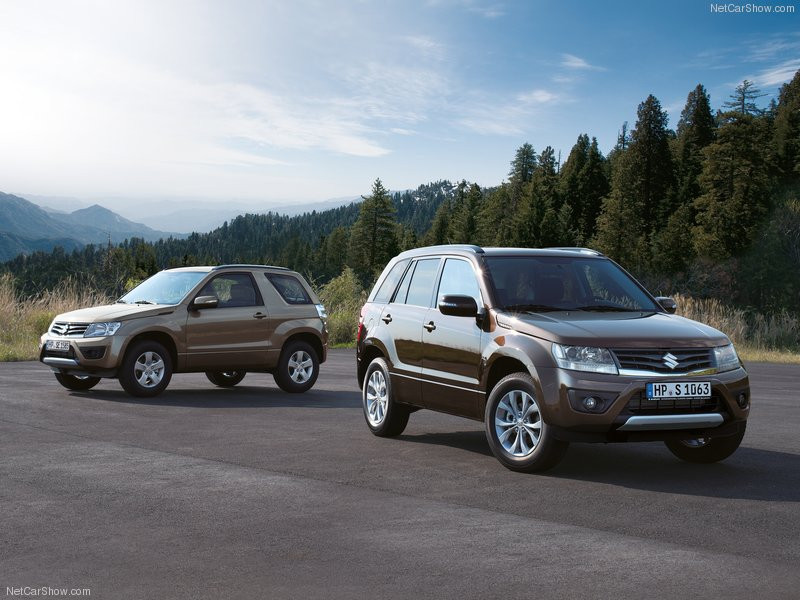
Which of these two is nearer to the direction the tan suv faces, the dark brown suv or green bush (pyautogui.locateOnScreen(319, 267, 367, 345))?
the dark brown suv

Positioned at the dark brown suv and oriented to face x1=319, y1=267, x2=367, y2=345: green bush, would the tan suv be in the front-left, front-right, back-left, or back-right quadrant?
front-left

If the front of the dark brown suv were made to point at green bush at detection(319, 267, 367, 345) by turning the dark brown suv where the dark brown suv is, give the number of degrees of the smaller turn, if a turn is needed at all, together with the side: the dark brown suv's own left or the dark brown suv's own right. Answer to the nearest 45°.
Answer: approximately 135° to the dark brown suv's own left

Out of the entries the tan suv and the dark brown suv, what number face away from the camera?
0

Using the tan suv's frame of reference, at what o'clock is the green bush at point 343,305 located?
The green bush is roughly at 5 o'clock from the tan suv.

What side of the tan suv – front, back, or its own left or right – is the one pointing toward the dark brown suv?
left

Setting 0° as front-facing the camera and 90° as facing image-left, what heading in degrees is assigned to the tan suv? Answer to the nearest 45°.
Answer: approximately 45°

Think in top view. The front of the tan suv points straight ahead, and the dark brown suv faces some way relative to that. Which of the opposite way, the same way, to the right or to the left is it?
to the left

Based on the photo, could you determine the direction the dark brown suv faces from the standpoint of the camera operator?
facing the viewer and to the right of the viewer

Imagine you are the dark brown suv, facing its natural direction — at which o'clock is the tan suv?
The tan suv is roughly at 6 o'clock from the dark brown suv.
